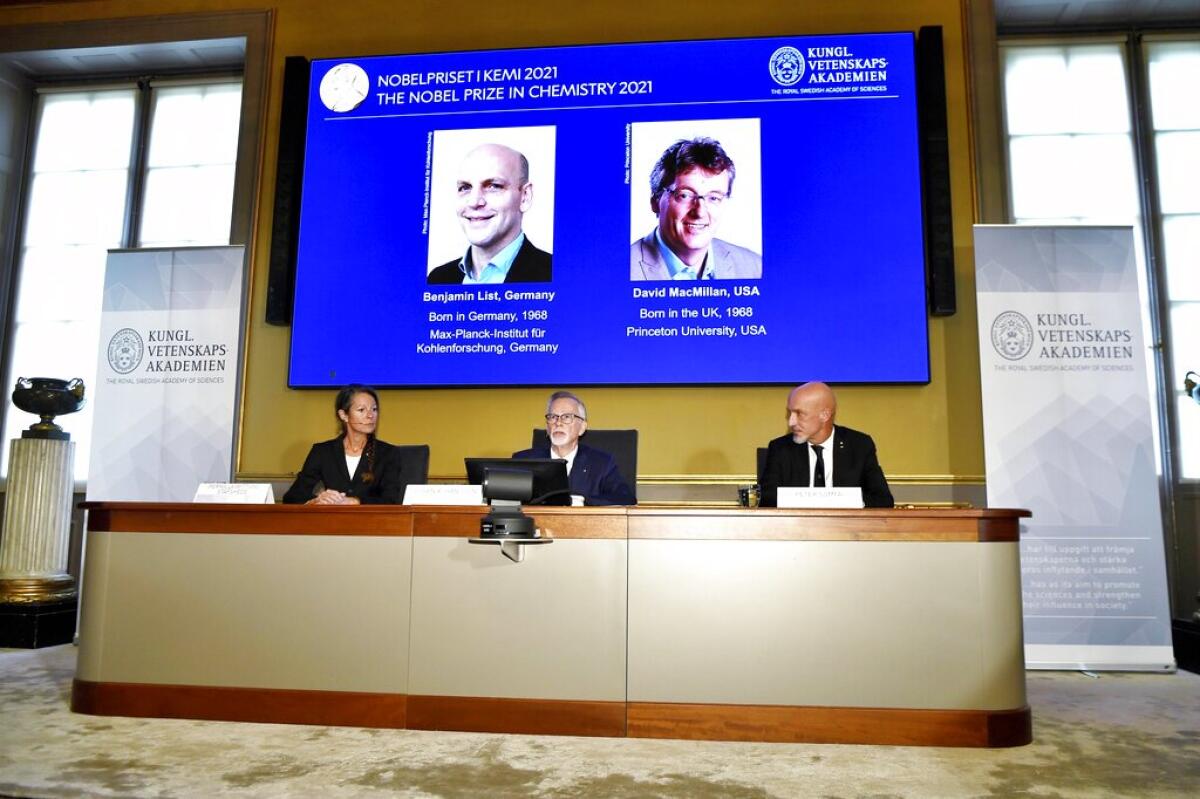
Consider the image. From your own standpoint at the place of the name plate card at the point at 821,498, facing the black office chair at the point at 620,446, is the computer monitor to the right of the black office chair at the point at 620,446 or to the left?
left

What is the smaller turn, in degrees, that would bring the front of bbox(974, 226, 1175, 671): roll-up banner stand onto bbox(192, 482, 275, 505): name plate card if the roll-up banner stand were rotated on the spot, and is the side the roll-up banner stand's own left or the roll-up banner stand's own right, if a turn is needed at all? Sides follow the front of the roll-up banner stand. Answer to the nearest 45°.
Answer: approximately 45° to the roll-up banner stand's own right

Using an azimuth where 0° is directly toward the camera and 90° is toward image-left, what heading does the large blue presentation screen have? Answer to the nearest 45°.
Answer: approximately 0°

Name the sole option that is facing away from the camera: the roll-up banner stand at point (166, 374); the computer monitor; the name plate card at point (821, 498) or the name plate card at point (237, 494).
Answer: the computer monitor

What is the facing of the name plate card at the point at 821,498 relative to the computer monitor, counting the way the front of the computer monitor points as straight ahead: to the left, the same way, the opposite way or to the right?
the opposite way

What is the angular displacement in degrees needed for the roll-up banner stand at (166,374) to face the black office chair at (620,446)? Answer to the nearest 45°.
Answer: approximately 45° to its left

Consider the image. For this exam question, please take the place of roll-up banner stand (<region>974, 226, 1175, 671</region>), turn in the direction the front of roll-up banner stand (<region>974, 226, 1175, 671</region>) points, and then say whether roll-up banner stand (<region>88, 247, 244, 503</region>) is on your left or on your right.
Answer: on your right

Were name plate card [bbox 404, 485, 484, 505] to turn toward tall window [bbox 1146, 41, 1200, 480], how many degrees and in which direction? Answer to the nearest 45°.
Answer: approximately 90° to its left

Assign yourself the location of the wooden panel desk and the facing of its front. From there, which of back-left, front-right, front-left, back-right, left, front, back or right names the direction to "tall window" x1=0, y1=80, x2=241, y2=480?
back-right

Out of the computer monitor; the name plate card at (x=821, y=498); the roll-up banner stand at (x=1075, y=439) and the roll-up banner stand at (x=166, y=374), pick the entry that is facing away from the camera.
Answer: the computer monitor

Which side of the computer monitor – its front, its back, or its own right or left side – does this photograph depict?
back

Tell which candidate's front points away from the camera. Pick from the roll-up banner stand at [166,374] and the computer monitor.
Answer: the computer monitor
